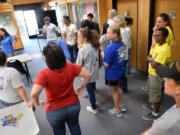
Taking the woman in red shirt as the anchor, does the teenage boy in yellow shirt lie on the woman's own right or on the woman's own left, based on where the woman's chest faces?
on the woman's own right

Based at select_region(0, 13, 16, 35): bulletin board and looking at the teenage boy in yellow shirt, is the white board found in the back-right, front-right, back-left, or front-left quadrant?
back-left

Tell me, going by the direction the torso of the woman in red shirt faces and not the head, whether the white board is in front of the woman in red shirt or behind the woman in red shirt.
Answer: in front

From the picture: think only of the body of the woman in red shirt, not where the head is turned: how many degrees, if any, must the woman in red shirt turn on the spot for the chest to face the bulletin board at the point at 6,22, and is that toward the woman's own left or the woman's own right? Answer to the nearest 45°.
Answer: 0° — they already face it

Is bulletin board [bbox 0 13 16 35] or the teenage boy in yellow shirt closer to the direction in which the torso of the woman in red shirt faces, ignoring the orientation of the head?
the bulletin board

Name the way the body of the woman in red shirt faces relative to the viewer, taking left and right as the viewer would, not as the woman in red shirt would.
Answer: facing away from the viewer
